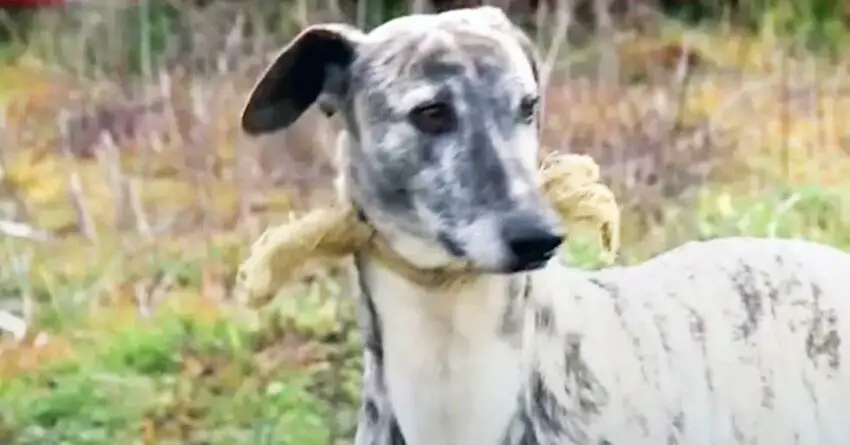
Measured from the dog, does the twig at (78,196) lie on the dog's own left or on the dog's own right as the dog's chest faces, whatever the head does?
on the dog's own right

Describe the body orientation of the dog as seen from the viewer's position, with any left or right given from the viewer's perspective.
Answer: facing the viewer and to the left of the viewer
